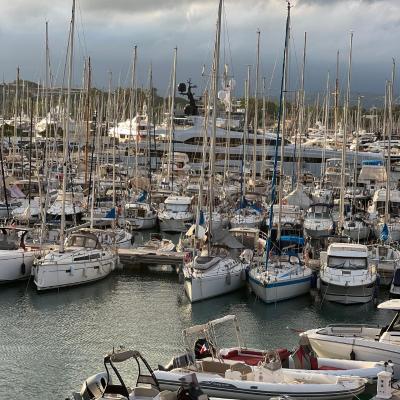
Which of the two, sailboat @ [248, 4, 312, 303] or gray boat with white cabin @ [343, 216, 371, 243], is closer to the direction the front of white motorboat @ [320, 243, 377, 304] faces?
the sailboat

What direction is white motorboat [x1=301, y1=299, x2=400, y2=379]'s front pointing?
to the viewer's left

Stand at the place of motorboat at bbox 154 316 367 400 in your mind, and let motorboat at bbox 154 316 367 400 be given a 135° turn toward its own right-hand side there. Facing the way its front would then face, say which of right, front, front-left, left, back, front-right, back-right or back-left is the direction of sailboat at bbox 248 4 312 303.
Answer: back-right

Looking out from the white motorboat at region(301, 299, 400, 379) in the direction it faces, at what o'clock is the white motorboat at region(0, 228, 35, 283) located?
the white motorboat at region(0, 228, 35, 283) is roughly at 1 o'clock from the white motorboat at region(301, 299, 400, 379).

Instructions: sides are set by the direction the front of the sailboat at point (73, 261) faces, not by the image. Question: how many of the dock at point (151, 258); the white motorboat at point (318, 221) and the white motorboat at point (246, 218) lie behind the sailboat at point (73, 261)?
3

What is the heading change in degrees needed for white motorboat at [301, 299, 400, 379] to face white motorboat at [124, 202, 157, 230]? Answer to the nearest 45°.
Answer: approximately 45° to its right

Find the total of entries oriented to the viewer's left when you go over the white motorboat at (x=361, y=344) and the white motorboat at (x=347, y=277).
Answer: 1

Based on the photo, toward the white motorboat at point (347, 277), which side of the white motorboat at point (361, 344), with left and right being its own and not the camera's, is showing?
right

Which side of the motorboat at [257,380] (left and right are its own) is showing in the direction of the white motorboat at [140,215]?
left

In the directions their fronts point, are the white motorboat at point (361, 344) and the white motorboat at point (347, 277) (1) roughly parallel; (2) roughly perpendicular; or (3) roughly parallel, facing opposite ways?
roughly perpendicular

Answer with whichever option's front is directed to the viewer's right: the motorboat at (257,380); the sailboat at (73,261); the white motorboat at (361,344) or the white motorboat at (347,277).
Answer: the motorboat

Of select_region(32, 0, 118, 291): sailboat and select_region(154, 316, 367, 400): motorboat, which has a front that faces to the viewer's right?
the motorboat

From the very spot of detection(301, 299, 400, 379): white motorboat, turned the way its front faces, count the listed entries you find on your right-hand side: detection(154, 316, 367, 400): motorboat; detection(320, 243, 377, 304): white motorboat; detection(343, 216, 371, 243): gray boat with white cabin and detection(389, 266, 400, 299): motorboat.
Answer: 3

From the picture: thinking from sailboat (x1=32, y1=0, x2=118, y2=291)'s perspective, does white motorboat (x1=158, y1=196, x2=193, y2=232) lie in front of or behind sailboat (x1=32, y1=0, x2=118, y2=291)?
behind

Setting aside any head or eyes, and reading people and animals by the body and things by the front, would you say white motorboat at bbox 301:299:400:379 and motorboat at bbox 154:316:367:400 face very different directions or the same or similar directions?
very different directions

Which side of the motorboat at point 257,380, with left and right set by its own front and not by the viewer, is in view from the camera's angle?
right
